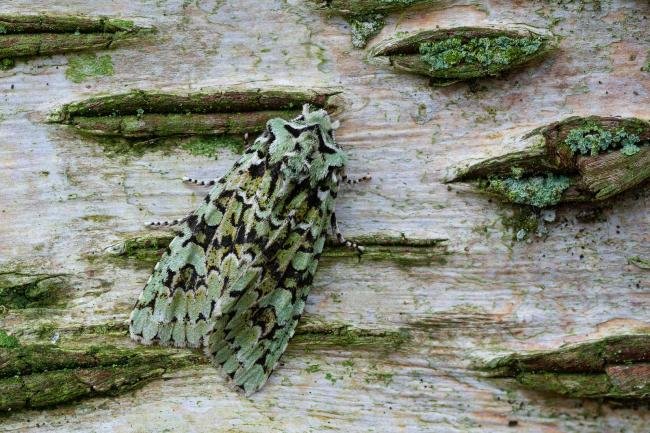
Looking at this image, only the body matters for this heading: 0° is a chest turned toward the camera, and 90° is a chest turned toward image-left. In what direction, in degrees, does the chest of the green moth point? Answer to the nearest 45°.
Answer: approximately 225°
